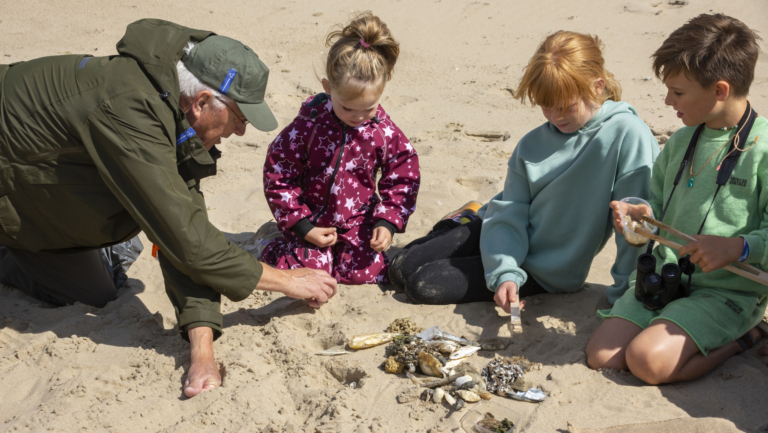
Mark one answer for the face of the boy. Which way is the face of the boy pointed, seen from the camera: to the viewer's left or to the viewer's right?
to the viewer's left

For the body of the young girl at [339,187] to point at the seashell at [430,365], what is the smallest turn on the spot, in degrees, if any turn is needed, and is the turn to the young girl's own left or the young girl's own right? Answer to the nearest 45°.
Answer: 0° — they already face it

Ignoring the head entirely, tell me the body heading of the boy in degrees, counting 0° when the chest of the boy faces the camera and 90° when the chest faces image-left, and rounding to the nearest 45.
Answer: approximately 45°

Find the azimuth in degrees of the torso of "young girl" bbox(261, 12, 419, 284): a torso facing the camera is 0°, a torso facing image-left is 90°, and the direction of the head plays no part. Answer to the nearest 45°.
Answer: approximately 0°

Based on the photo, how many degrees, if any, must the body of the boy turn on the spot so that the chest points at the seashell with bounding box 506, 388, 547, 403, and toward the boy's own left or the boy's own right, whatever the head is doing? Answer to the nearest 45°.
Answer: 0° — they already face it

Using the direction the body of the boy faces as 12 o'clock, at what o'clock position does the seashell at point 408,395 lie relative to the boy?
The seashell is roughly at 12 o'clock from the boy.

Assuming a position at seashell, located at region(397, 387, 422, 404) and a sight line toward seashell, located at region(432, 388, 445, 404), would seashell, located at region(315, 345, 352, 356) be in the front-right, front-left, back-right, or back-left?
back-left
